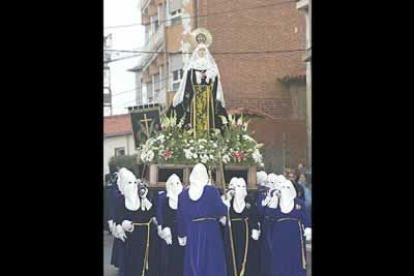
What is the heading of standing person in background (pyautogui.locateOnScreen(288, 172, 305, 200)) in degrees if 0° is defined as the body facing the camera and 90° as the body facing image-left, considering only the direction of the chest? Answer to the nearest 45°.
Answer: approximately 45°

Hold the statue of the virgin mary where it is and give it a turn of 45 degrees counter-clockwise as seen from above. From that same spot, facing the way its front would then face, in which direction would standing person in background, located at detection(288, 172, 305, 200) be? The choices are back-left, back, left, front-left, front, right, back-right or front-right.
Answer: front-left

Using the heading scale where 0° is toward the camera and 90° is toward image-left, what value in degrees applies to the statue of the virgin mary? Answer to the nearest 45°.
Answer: approximately 0°
